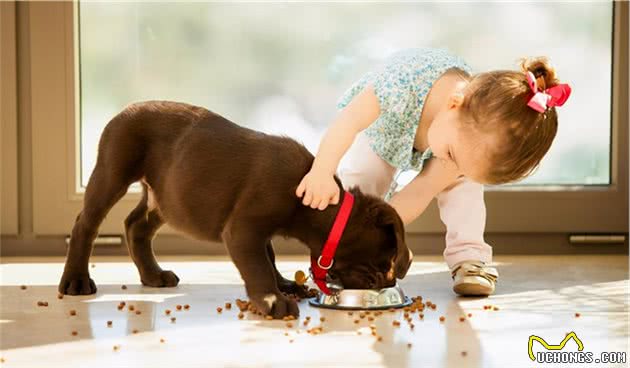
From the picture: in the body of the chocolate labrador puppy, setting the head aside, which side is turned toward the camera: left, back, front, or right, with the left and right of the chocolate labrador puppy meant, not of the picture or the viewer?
right
